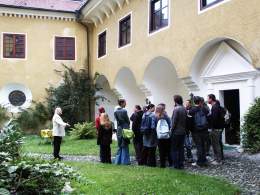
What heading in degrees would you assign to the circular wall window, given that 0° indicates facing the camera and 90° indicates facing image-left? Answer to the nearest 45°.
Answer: approximately 0°

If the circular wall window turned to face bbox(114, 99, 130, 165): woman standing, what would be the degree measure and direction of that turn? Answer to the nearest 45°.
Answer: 0° — it already faces them

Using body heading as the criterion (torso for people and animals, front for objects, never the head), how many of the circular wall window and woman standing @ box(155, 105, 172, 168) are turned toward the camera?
1

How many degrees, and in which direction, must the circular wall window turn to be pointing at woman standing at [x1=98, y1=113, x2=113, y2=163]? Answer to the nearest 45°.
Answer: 0° — it already faces them

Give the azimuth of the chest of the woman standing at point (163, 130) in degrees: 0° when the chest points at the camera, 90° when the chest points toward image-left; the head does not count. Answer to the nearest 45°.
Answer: approximately 180°

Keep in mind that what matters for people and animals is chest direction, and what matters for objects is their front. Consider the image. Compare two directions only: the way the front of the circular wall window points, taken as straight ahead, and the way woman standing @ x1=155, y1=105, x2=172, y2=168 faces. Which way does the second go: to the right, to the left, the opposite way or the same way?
the opposite way

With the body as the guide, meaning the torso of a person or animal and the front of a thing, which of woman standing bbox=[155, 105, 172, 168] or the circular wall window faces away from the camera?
the woman standing

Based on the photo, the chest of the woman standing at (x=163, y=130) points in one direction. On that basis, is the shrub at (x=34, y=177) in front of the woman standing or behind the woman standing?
behind

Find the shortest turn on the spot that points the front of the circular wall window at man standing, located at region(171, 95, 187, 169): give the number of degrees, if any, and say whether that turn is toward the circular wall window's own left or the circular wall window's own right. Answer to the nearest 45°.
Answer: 0° — it already faces them

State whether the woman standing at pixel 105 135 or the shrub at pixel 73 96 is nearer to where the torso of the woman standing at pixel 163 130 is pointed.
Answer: the shrub

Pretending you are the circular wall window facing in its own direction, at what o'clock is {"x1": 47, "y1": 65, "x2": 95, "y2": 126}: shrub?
The shrub is roughly at 10 o'clock from the circular wall window.
